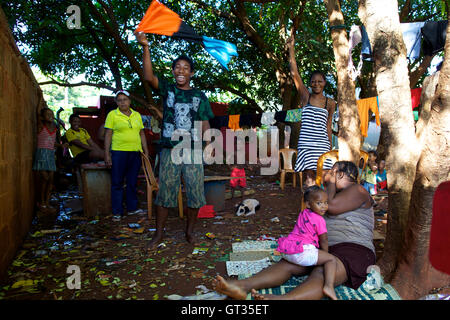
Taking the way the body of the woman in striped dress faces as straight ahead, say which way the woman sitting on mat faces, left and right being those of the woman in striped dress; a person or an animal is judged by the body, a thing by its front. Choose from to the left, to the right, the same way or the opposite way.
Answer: to the right

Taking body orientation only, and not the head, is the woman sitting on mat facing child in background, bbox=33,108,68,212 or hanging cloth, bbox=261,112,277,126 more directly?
the child in background

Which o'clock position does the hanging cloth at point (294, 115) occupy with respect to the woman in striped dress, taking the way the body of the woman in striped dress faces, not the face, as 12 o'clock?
The hanging cloth is roughly at 6 o'clock from the woman in striped dress.

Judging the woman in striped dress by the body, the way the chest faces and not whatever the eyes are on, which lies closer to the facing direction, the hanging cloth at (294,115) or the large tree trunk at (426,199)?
the large tree trunk

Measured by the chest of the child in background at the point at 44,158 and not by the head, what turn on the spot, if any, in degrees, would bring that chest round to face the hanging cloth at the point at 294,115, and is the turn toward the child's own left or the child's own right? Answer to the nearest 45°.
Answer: approximately 45° to the child's own left

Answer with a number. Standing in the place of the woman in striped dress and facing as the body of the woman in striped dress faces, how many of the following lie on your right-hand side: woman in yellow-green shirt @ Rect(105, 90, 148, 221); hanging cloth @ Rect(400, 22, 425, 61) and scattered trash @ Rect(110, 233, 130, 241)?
2

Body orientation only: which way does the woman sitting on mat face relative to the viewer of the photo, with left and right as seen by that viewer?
facing to the left of the viewer

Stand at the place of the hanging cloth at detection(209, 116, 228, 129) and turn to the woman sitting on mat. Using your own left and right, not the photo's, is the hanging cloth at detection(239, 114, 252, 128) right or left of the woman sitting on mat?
left

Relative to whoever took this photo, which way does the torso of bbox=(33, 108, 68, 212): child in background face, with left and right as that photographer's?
facing the viewer and to the right of the viewer

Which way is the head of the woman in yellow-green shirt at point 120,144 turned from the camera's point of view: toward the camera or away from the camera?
toward the camera

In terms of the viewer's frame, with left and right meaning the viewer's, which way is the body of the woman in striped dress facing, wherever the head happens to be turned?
facing the viewer

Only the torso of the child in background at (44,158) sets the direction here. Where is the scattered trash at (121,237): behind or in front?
in front

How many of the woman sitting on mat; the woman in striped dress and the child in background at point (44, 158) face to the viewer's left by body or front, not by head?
1

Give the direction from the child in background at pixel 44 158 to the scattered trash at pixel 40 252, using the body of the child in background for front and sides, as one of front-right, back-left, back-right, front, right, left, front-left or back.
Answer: front-right

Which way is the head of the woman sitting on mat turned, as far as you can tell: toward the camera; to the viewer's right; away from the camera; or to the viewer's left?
to the viewer's left
